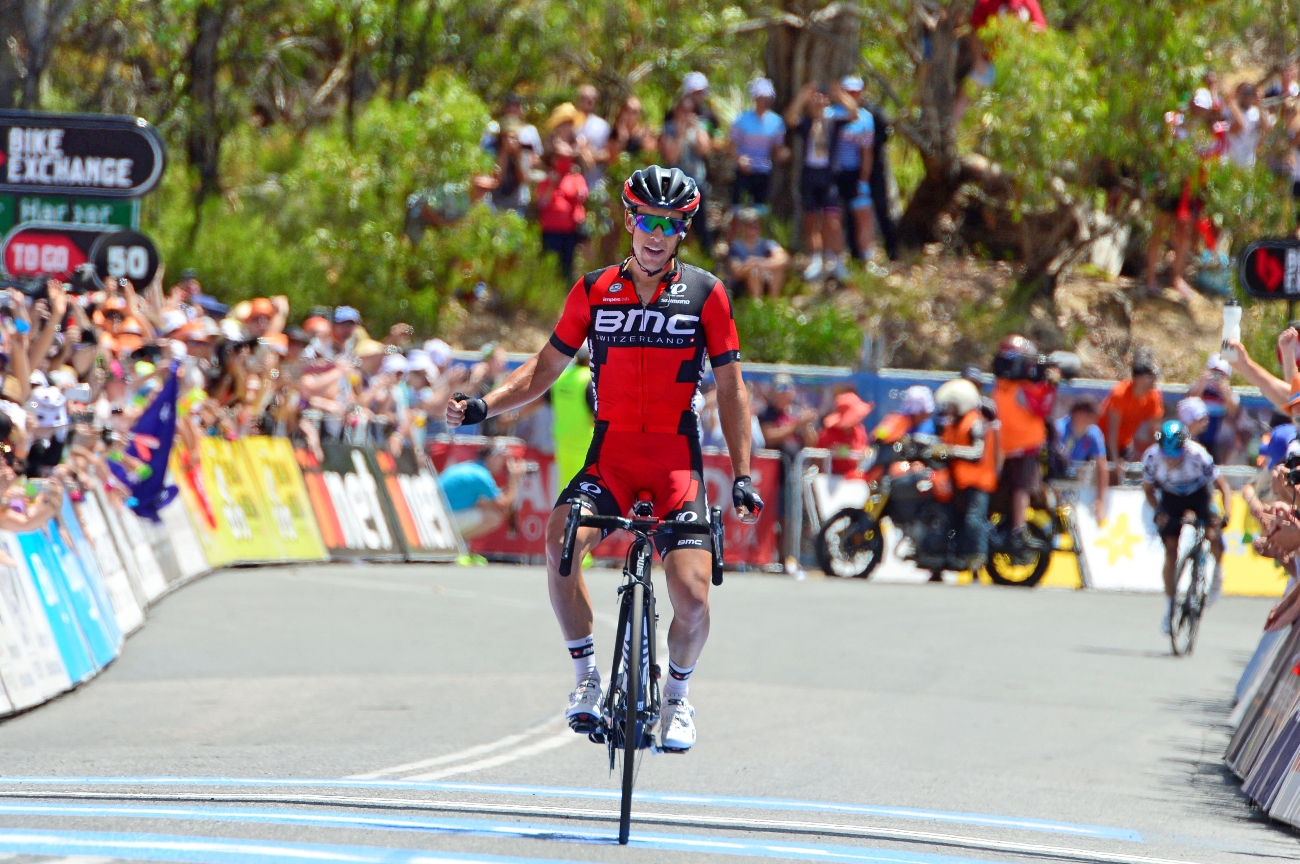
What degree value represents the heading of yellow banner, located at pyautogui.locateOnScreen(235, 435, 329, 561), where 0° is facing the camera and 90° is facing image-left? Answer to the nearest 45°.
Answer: approximately 0°

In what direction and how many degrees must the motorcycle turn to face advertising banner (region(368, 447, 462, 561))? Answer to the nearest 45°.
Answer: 0° — it already faces it

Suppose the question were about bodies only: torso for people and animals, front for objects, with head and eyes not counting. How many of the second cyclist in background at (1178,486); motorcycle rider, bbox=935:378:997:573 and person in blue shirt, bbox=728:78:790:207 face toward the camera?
2

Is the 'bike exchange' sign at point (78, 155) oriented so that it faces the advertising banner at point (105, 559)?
yes

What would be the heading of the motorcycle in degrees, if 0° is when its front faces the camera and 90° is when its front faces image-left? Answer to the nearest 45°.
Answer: approximately 90°

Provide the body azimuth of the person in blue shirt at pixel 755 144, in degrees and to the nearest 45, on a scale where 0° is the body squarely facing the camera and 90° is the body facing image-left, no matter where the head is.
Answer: approximately 0°

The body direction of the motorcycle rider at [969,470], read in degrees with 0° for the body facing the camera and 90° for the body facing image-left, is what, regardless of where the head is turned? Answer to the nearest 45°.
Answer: approximately 90°

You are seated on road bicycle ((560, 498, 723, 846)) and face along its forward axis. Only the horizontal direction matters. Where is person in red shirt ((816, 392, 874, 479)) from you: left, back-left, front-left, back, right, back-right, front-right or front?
back
